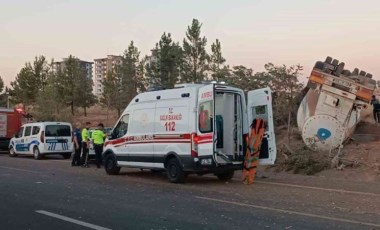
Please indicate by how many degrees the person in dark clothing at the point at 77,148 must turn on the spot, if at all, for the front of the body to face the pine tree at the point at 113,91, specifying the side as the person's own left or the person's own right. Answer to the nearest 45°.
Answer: approximately 90° to the person's own left

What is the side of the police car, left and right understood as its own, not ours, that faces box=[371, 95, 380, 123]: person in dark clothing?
back

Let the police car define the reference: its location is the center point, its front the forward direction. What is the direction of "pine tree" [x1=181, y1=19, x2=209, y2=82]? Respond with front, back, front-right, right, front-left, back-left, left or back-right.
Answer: right

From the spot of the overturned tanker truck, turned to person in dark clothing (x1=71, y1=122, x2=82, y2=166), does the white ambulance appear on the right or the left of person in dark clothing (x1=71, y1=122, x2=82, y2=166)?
left

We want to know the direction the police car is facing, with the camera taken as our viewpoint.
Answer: facing away from the viewer and to the left of the viewer

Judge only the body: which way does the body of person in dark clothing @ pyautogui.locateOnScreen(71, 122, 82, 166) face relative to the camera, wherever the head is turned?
to the viewer's right

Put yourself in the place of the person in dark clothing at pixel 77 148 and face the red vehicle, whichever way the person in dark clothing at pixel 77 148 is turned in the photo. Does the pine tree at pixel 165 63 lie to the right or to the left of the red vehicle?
right

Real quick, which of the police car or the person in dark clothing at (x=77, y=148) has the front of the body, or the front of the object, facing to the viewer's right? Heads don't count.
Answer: the person in dark clothing

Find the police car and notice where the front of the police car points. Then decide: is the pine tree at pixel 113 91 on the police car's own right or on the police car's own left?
on the police car's own right
